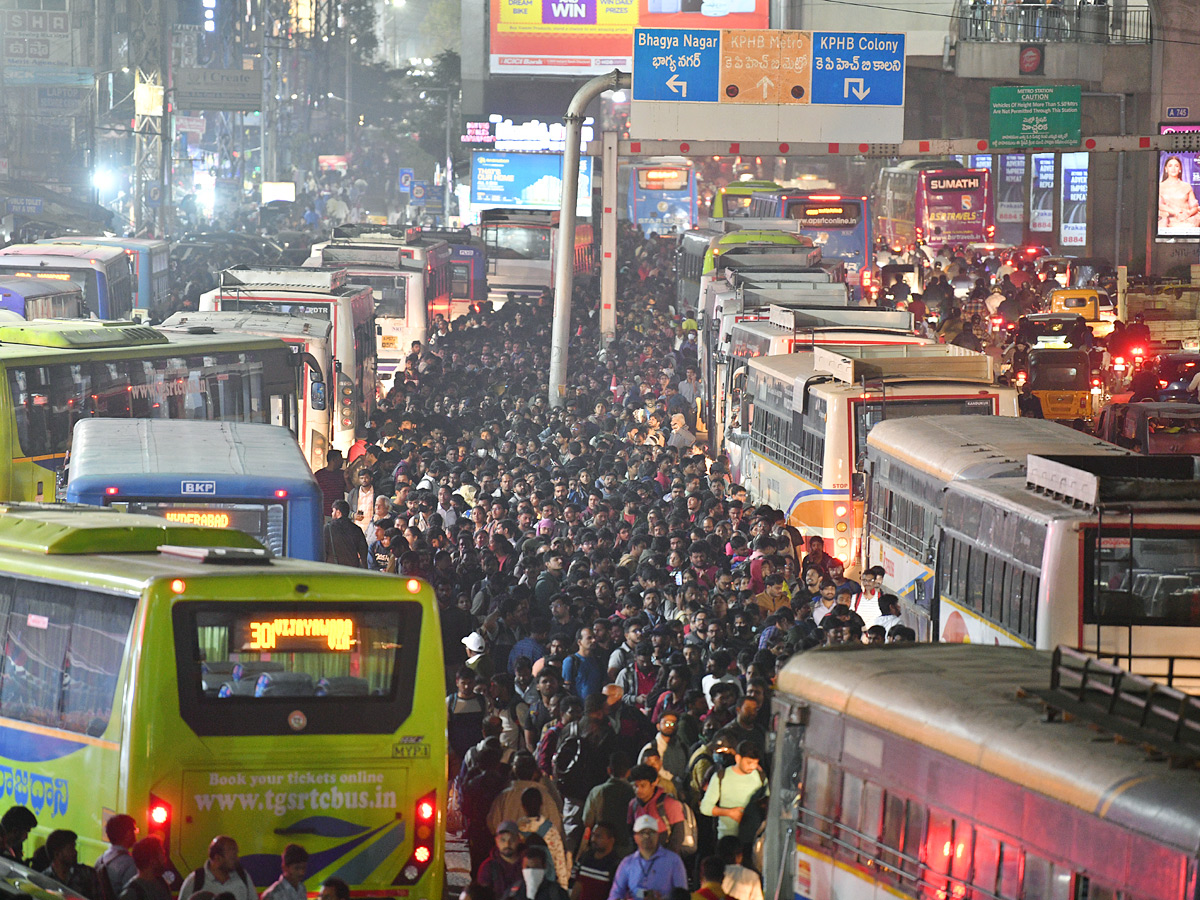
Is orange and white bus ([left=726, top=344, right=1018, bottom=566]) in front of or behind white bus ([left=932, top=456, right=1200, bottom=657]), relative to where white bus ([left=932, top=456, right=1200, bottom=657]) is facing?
in front

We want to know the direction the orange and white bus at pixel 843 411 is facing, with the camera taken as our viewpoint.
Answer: facing away from the viewer and to the left of the viewer

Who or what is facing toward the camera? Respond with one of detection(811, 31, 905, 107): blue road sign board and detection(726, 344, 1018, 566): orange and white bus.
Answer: the blue road sign board

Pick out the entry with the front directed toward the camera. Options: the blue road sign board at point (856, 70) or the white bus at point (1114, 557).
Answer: the blue road sign board

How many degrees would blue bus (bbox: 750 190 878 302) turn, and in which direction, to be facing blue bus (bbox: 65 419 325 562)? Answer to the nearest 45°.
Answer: approximately 135° to its left

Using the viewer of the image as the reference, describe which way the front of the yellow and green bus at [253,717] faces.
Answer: facing away from the viewer and to the left of the viewer

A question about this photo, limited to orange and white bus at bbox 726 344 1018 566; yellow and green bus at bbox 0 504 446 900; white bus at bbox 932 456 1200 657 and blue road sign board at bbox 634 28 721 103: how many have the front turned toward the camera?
1

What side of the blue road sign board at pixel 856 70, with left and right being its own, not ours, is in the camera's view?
front

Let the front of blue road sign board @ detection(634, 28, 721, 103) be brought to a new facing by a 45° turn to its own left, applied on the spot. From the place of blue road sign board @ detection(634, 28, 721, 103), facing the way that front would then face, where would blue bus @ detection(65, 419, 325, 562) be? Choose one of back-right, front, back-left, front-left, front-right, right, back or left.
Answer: front-right

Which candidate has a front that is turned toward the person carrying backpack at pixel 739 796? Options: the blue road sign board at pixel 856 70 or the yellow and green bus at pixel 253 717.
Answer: the blue road sign board

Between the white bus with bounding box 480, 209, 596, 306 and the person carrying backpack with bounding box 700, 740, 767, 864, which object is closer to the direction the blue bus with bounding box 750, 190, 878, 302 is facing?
the white bus

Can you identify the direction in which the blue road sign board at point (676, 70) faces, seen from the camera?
facing the viewer

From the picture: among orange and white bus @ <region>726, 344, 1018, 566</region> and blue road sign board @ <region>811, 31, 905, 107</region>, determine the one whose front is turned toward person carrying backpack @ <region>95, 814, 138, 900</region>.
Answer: the blue road sign board

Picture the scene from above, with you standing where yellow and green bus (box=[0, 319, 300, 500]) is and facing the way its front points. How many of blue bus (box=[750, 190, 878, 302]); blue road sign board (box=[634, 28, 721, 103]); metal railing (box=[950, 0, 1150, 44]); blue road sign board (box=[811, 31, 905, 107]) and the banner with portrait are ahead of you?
5

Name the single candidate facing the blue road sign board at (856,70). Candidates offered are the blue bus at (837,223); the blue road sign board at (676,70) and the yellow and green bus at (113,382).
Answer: the yellow and green bus

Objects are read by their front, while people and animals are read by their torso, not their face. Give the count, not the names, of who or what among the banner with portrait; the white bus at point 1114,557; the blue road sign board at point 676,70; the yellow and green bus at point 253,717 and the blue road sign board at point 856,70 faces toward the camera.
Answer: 3

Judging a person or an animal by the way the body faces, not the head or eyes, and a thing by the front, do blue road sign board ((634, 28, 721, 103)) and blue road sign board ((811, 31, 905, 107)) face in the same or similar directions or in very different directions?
same or similar directions
